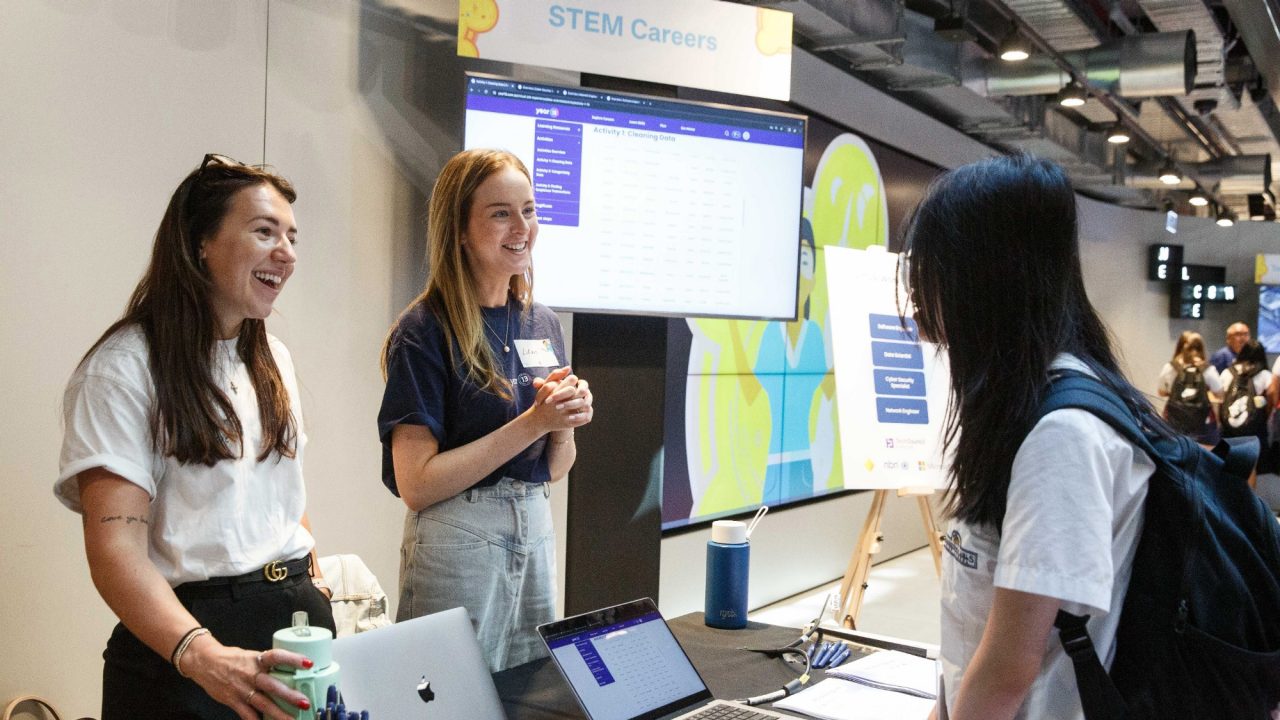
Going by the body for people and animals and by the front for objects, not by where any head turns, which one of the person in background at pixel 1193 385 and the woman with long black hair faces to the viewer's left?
the woman with long black hair

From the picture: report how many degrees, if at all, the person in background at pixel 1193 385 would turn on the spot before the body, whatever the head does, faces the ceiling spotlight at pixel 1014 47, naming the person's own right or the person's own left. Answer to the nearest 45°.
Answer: approximately 180°

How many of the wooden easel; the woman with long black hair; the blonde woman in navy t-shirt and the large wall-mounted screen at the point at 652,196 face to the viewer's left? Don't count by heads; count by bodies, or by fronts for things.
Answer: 1

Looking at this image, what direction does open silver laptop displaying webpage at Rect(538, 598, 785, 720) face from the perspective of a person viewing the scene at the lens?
facing the viewer and to the right of the viewer

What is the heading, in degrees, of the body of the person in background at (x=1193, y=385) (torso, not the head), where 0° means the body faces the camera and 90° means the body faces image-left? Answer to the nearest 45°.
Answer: approximately 180°

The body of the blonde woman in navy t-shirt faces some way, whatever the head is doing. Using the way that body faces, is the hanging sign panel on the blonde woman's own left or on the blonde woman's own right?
on the blonde woman's own left

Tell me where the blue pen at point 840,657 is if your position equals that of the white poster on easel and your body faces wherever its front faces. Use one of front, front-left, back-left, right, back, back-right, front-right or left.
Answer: front

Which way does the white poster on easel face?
toward the camera

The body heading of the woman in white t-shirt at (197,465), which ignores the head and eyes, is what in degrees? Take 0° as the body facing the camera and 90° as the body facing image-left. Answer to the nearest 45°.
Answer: approximately 315°

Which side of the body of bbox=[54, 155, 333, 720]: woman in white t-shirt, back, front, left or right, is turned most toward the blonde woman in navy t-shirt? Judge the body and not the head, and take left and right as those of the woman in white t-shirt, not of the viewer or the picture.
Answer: left

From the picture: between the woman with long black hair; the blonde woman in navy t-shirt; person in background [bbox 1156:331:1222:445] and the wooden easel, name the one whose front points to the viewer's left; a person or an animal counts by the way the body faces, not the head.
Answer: the woman with long black hair
